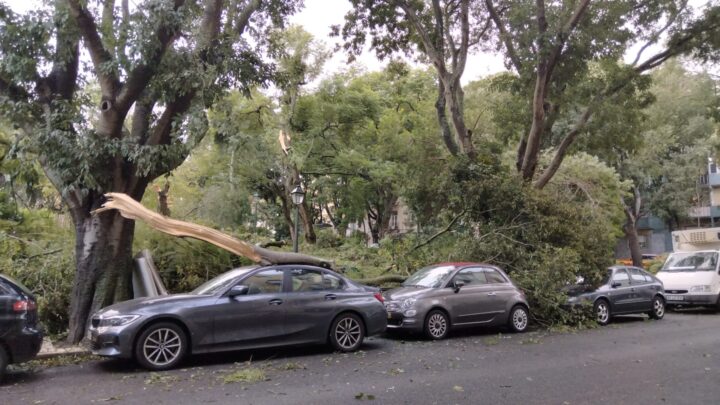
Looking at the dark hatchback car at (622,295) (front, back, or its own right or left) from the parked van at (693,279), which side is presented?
back

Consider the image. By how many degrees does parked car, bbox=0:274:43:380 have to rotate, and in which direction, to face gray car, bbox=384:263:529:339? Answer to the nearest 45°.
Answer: approximately 180°

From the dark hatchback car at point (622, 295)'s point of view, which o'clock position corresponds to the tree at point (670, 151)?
The tree is roughly at 5 o'clock from the dark hatchback car.

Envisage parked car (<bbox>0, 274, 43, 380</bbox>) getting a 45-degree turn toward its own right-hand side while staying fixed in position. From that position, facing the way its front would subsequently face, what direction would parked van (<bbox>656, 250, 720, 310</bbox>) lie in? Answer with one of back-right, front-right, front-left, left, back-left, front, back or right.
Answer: back-right

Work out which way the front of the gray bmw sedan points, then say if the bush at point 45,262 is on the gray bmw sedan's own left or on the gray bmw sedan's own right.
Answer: on the gray bmw sedan's own right

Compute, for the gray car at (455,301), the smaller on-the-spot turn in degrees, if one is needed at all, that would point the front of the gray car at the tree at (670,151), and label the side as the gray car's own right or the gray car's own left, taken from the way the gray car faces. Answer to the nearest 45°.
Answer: approximately 180°

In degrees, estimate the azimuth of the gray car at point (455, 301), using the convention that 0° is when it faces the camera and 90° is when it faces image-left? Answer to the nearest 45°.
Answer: approximately 45°

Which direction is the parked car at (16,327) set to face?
to the viewer's left

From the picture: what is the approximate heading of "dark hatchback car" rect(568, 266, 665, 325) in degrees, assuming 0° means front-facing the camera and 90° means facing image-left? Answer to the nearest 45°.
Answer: approximately 45°

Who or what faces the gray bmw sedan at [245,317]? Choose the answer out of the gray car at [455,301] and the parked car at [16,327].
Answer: the gray car
